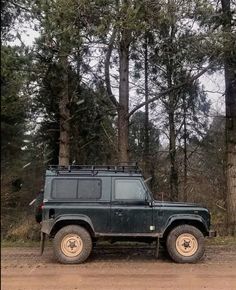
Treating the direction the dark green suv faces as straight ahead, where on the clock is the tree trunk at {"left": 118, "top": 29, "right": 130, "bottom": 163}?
The tree trunk is roughly at 9 o'clock from the dark green suv.

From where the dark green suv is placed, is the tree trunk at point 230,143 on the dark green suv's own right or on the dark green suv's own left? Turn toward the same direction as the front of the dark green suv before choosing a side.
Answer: on the dark green suv's own left

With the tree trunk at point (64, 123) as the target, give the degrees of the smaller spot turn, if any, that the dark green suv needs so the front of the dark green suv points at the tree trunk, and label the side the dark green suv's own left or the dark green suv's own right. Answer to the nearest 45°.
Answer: approximately 90° to the dark green suv's own left

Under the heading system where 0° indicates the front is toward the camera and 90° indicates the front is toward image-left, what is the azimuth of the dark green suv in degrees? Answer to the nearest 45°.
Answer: approximately 270°

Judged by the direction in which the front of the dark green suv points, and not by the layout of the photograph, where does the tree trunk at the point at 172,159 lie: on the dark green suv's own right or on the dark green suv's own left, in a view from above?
on the dark green suv's own left
